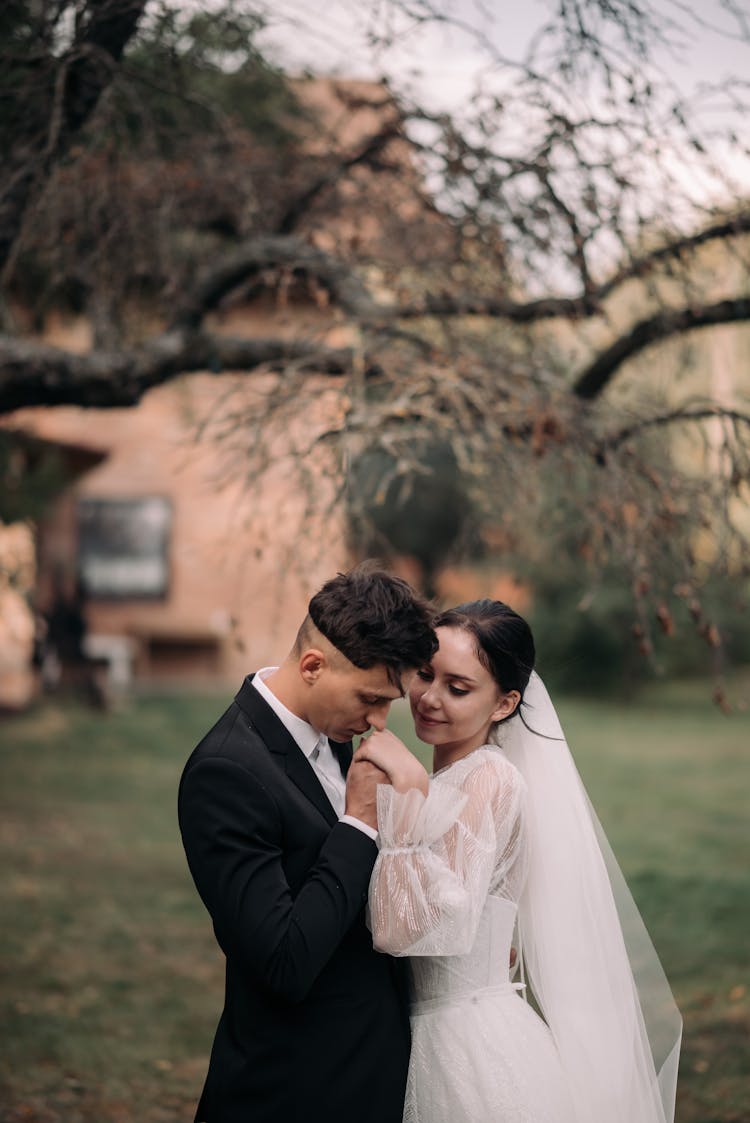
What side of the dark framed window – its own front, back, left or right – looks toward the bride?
front

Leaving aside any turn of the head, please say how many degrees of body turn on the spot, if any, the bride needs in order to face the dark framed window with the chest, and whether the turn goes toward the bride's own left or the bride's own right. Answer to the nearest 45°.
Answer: approximately 90° to the bride's own right

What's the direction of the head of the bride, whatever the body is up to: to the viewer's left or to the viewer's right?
to the viewer's left

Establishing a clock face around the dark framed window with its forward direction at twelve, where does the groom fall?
The groom is roughly at 12 o'clock from the dark framed window.

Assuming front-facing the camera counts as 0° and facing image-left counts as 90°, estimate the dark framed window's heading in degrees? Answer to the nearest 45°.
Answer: approximately 0°

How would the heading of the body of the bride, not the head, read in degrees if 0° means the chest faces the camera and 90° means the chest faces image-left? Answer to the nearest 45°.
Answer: approximately 90°
